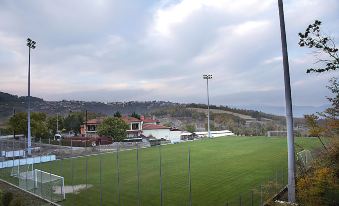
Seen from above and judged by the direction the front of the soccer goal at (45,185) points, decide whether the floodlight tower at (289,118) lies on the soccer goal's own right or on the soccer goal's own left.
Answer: on the soccer goal's own right

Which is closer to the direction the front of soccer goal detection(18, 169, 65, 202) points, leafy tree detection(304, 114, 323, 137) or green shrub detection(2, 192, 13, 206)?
the leafy tree

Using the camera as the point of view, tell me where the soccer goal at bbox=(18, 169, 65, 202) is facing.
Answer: facing away from the viewer and to the right of the viewer

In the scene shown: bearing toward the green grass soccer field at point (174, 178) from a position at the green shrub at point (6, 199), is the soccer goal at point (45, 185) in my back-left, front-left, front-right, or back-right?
front-left

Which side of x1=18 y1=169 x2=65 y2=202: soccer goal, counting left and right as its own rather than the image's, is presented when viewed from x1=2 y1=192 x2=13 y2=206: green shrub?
back

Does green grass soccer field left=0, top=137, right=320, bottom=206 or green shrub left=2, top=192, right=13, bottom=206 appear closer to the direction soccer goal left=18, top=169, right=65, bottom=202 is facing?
the green grass soccer field
